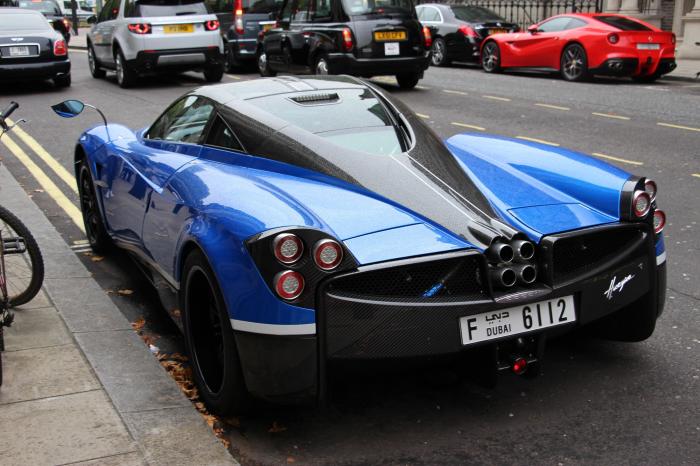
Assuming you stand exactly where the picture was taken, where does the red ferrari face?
facing away from the viewer and to the left of the viewer

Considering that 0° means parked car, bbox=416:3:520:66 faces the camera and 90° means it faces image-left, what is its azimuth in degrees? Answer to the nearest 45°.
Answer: approximately 135°

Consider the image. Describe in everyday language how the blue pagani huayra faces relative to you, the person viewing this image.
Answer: facing away from the viewer and to the left of the viewer

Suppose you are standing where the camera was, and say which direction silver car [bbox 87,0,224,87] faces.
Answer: facing away from the viewer and to the left of the viewer

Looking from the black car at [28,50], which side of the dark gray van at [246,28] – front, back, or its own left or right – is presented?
left

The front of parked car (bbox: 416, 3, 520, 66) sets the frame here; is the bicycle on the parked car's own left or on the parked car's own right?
on the parked car's own left

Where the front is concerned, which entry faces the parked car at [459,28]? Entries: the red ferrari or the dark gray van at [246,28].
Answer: the red ferrari

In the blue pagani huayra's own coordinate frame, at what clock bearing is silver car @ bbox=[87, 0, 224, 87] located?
The silver car is roughly at 1 o'clock from the blue pagani huayra.

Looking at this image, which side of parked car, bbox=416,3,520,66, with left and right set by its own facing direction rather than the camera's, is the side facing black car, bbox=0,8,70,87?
left
